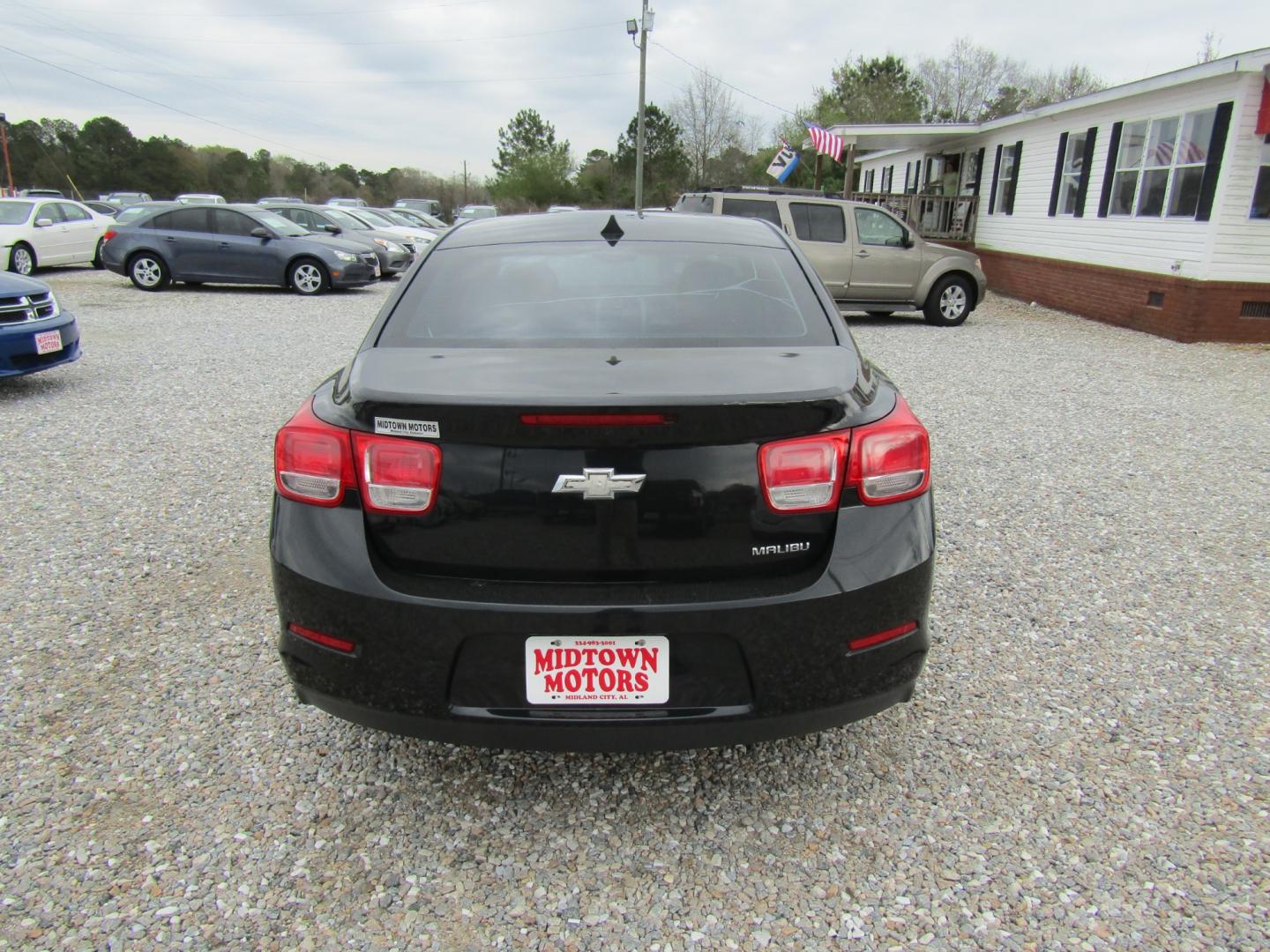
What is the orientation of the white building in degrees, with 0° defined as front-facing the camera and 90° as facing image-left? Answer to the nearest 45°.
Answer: approximately 45°

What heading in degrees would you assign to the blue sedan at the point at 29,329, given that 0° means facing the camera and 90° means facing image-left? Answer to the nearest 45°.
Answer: approximately 315°

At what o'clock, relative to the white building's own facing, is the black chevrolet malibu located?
The black chevrolet malibu is roughly at 11 o'clock from the white building.

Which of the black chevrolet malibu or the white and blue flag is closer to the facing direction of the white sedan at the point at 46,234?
the black chevrolet malibu

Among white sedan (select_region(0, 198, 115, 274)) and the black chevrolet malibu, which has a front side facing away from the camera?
the black chevrolet malibu

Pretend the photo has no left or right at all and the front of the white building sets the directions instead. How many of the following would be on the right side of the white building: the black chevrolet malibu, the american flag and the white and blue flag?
2

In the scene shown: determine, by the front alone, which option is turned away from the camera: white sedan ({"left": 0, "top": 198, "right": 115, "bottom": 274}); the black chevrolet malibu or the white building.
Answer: the black chevrolet malibu

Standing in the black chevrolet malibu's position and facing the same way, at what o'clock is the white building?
The white building is roughly at 1 o'clock from the black chevrolet malibu.

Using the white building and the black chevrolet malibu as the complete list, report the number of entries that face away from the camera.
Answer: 1

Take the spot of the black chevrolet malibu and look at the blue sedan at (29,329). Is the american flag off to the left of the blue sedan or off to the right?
right

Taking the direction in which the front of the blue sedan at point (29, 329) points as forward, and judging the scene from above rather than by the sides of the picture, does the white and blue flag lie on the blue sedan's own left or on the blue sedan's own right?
on the blue sedan's own left

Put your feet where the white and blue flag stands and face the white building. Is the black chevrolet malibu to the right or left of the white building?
right

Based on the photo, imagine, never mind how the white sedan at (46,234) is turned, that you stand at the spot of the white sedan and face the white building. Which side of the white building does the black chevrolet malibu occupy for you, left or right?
right

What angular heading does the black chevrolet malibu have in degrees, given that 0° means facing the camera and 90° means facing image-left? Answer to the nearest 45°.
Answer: approximately 180°

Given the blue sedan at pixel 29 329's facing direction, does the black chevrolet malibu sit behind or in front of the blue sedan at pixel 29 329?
in front
